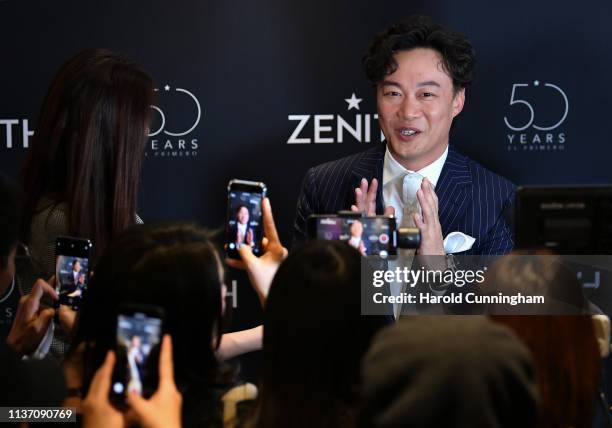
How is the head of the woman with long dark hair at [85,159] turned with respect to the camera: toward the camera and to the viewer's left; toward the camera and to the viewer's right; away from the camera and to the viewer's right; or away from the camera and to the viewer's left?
away from the camera and to the viewer's right

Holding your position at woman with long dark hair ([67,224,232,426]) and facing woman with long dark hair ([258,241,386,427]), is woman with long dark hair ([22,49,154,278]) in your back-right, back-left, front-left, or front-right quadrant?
back-left

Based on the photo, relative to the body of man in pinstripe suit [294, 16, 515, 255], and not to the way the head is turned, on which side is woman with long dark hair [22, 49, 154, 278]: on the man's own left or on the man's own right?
on the man's own right

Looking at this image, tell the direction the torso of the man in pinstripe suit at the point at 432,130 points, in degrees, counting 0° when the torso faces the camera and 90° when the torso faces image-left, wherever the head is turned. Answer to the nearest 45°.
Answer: approximately 0°
